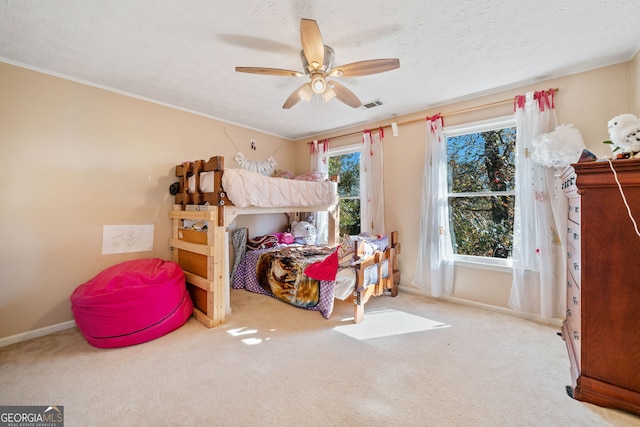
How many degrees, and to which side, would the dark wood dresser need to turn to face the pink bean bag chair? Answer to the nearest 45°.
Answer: approximately 45° to its left

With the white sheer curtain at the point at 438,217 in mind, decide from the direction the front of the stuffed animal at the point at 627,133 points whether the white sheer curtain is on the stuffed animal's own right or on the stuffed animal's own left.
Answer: on the stuffed animal's own right

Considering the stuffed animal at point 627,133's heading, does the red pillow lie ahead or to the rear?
ahead

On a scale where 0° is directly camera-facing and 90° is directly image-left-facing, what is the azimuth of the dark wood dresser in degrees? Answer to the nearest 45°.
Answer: approximately 90°

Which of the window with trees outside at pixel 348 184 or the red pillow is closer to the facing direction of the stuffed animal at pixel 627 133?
the red pillow

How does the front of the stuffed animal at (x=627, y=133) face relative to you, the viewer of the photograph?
facing the viewer and to the left of the viewer

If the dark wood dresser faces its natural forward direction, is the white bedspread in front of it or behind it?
in front

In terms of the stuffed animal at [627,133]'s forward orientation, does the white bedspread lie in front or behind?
in front

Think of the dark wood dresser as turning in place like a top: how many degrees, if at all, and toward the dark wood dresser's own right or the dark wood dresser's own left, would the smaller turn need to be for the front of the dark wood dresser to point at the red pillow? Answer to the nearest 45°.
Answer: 0° — it already faces it

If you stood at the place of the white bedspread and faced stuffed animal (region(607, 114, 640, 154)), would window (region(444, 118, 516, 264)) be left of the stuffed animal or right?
left

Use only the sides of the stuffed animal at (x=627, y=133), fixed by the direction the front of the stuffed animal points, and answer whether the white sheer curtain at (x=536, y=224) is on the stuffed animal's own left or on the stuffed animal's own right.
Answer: on the stuffed animal's own right

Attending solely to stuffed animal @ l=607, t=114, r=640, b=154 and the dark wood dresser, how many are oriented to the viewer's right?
0

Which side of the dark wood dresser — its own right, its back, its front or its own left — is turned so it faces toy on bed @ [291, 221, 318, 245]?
front

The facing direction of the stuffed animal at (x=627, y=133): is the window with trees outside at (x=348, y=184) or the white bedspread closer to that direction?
the white bedspread
